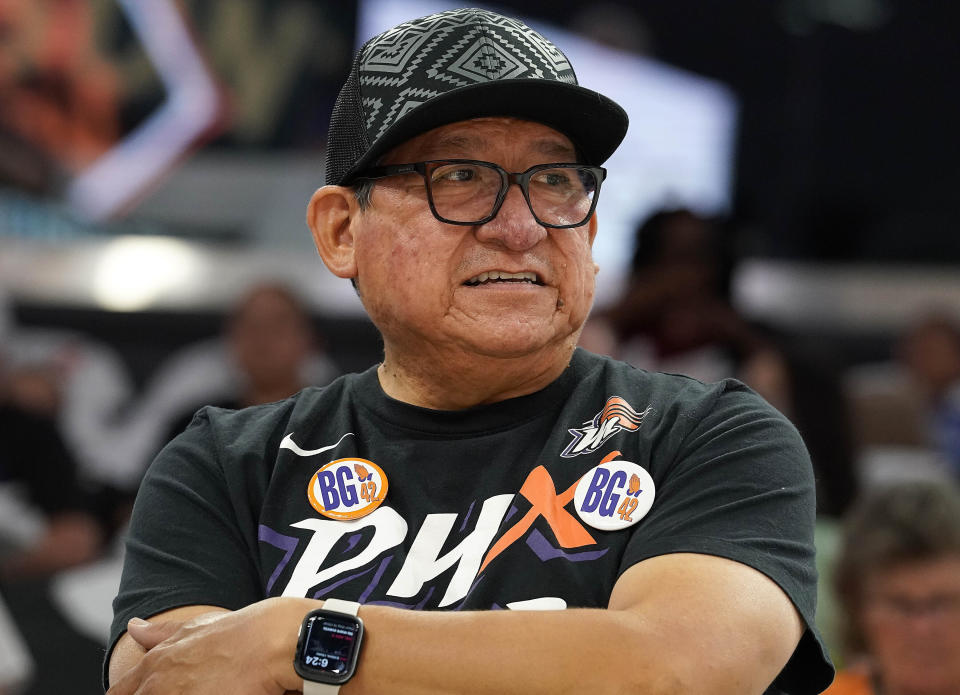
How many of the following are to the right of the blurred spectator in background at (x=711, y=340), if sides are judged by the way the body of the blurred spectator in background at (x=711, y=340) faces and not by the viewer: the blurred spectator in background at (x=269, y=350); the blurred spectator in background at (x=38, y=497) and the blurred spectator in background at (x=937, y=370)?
2

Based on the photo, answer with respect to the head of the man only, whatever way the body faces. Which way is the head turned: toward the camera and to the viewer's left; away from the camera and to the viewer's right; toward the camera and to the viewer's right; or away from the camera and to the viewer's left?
toward the camera and to the viewer's right

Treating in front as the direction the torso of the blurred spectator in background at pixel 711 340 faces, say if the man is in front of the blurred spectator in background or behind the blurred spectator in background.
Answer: in front

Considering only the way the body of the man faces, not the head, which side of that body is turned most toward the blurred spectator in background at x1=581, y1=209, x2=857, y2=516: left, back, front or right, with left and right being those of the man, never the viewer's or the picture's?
back

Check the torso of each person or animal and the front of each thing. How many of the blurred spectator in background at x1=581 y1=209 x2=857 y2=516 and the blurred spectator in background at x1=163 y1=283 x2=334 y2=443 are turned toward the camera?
2

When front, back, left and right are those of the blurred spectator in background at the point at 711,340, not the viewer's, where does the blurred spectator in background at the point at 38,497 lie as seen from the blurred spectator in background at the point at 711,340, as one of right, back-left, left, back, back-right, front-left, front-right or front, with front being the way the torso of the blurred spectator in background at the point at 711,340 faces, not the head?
right

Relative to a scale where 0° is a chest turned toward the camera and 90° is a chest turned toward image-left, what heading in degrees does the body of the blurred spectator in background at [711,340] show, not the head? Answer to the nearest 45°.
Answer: approximately 0°

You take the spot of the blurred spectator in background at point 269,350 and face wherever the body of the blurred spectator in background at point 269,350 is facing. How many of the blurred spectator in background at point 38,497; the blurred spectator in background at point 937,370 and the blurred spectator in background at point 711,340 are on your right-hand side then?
1

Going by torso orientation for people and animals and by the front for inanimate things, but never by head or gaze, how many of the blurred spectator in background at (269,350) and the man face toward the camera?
2

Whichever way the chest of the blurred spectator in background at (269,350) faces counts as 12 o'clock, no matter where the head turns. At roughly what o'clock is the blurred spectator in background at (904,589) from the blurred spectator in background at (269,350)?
the blurred spectator in background at (904,589) is roughly at 11 o'clock from the blurred spectator in background at (269,350).
